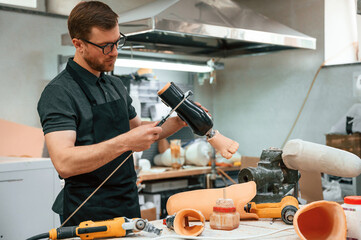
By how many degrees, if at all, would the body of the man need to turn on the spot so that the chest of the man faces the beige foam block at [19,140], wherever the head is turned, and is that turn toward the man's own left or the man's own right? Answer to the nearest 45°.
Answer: approximately 135° to the man's own left

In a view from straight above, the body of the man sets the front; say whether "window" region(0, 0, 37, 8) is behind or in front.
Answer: behind

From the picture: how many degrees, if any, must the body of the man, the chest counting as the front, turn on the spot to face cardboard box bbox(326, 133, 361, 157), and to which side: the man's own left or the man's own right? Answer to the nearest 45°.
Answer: approximately 90° to the man's own left

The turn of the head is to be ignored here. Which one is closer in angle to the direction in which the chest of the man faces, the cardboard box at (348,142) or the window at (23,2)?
the cardboard box

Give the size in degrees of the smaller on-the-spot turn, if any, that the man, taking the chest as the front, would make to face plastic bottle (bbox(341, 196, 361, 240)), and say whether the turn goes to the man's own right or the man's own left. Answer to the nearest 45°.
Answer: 0° — they already face it

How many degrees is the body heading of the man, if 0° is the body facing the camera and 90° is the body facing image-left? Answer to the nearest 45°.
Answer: approximately 315°
